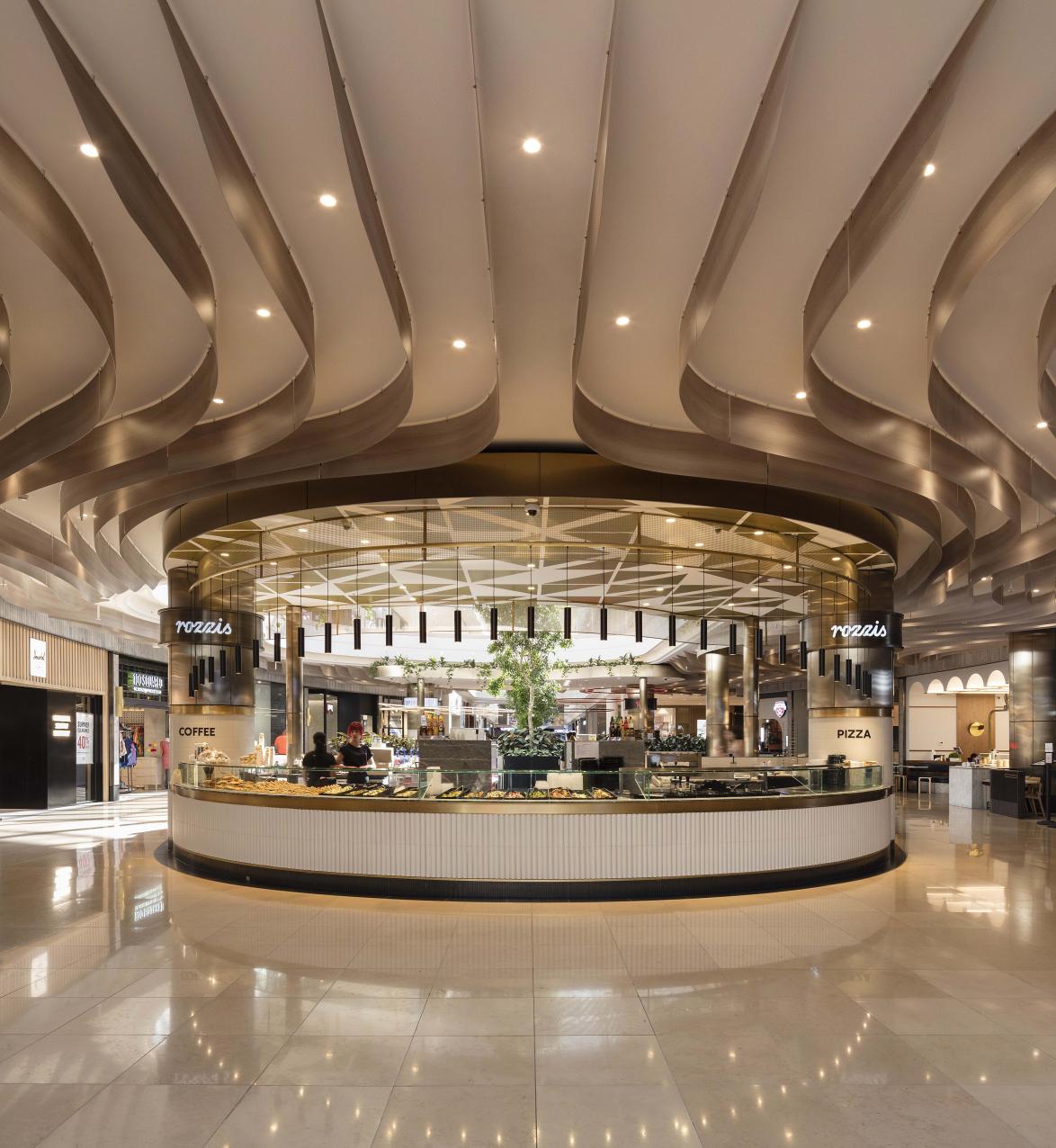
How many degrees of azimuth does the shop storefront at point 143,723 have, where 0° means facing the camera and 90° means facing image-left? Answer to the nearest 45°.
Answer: approximately 315°

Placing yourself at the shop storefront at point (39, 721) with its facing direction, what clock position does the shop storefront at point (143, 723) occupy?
the shop storefront at point (143, 723) is roughly at 8 o'clock from the shop storefront at point (39, 721).

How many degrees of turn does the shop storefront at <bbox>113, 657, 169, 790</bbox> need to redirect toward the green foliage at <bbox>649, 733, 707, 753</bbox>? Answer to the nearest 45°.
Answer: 0° — it already faces it

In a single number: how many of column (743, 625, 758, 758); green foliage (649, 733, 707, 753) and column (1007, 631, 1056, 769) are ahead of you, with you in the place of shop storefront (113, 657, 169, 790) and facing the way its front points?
3

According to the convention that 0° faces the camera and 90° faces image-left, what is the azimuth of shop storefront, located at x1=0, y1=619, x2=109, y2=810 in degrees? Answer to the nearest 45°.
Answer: approximately 315°

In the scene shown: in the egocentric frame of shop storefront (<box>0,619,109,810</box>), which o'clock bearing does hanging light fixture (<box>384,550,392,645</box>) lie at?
The hanging light fixture is roughly at 1 o'clock from the shop storefront.

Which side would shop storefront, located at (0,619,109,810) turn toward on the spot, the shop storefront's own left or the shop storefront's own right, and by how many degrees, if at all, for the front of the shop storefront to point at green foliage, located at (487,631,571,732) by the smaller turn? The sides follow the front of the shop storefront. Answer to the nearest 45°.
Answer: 0° — it already faces it

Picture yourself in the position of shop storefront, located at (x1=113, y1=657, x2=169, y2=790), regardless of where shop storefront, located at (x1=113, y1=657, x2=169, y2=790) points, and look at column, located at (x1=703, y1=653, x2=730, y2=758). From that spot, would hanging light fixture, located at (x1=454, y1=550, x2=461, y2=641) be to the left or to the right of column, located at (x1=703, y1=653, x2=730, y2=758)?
right
